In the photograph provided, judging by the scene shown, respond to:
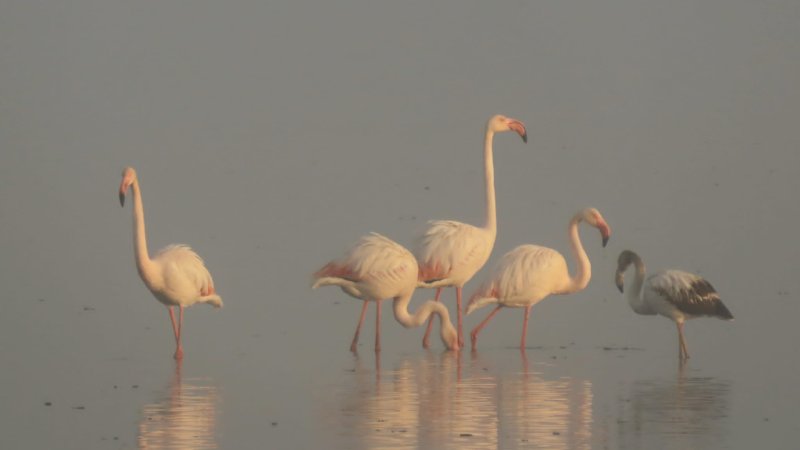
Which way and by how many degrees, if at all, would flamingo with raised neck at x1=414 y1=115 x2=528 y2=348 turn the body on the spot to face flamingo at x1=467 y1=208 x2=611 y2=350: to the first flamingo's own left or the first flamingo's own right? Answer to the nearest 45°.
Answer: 0° — it already faces it

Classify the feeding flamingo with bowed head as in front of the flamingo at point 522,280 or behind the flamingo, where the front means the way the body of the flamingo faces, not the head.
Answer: behind

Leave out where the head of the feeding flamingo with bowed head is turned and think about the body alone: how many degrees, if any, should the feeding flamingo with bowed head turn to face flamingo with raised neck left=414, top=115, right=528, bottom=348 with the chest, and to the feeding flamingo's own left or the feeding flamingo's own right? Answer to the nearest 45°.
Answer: approximately 45° to the feeding flamingo's own left

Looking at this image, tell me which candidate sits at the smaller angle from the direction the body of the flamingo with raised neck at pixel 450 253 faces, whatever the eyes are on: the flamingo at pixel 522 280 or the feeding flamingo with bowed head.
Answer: the flamingo

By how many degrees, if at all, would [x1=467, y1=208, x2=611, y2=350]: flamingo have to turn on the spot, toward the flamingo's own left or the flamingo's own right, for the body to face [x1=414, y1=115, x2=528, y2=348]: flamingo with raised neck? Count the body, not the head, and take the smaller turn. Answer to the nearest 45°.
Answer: approximately 180°

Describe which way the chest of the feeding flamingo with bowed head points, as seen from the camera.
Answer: to the viewer's right

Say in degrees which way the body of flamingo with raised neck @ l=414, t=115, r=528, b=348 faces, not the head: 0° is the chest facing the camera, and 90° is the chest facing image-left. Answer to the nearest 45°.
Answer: approximately 270°

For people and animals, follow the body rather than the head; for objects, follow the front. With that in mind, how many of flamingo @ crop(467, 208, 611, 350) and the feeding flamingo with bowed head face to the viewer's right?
2

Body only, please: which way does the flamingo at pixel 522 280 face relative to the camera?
to the viewer's right
